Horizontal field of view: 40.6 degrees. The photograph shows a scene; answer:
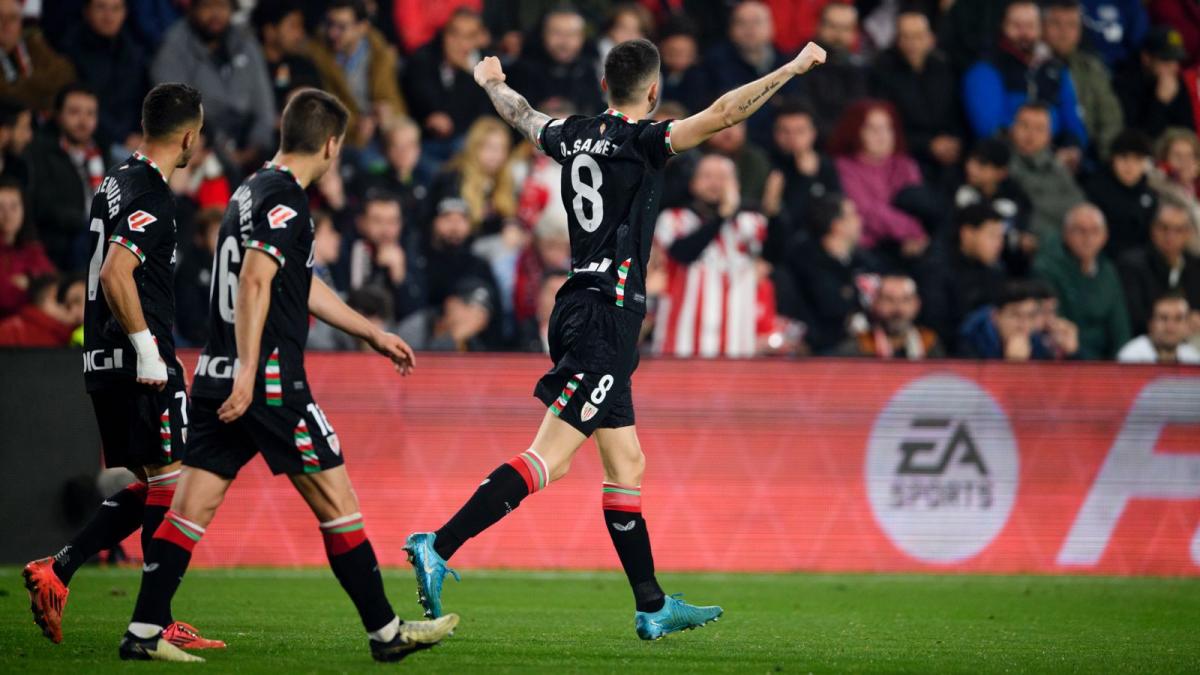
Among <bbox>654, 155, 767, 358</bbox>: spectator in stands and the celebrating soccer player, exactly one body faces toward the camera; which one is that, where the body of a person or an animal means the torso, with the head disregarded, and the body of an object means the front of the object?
the spectator in stands

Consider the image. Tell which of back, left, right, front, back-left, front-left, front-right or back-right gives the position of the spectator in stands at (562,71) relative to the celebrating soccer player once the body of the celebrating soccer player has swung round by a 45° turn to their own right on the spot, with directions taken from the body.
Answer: left

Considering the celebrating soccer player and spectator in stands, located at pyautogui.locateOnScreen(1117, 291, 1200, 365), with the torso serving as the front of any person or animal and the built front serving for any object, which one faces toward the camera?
the spectator in stands

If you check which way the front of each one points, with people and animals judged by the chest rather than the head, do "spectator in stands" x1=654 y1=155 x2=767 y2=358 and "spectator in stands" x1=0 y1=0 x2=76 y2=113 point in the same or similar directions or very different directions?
same or similar directions

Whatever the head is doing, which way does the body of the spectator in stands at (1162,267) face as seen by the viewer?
toward the camera

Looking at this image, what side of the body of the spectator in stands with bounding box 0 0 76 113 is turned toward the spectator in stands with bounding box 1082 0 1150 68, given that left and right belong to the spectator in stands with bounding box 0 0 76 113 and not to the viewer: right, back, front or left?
left

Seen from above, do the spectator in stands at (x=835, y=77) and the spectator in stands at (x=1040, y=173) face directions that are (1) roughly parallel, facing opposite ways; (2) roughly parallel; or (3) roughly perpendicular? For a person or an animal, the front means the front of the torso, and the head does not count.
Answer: roughly parallel

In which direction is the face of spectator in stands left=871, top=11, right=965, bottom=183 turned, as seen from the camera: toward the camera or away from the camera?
toward the camera

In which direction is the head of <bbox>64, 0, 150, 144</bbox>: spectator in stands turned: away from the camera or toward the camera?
toward the camera

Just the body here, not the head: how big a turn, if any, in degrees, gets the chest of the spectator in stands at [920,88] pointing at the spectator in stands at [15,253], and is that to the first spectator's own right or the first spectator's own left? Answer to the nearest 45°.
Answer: approximately 45° to the first spectator's own right

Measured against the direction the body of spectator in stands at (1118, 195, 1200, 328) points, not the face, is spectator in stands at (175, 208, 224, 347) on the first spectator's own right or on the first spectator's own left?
on the first spectator's own right

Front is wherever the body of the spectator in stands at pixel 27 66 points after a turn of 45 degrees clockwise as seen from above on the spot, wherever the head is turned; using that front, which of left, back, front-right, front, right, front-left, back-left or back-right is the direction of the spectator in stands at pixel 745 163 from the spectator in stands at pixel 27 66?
back-left

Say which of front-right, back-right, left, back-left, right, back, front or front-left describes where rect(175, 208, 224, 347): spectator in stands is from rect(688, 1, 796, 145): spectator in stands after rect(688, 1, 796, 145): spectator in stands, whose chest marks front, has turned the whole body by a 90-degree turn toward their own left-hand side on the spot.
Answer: back-right

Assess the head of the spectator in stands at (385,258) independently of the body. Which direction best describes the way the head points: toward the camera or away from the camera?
toward the camera

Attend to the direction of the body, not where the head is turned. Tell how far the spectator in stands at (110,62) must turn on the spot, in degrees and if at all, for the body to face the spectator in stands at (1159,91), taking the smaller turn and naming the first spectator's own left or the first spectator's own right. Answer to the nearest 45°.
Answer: approximately 90° to the first spectator's own left

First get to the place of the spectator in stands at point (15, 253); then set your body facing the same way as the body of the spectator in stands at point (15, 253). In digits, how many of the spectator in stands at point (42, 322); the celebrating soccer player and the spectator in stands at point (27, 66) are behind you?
1

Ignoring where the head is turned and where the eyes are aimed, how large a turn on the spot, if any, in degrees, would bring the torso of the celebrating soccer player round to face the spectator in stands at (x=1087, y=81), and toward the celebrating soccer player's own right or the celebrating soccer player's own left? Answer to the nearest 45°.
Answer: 0° — they already face them

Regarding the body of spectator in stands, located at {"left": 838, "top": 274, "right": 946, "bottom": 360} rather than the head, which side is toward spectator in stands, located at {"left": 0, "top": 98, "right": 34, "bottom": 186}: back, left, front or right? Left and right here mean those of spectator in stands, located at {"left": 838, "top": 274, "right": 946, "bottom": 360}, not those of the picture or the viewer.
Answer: right

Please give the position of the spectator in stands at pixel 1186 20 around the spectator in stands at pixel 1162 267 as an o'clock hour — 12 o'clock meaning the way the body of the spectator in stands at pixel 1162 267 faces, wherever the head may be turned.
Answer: the spectator in stands at pixel 1186 20 is roughly at 6 o'clock from the spectator in stands at pixel 1162 267.

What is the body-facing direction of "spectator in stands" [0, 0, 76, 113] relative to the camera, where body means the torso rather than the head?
toward the camera
